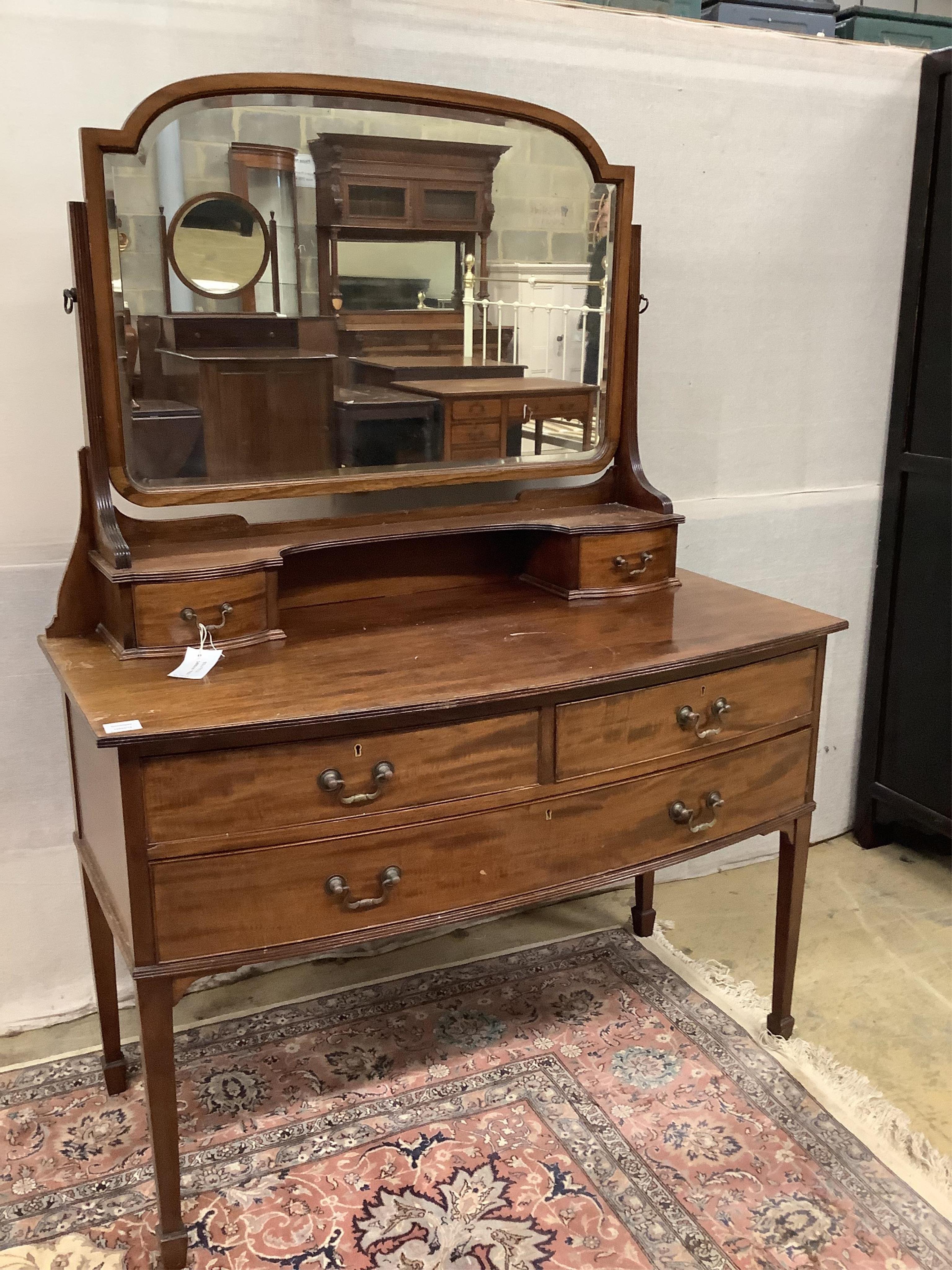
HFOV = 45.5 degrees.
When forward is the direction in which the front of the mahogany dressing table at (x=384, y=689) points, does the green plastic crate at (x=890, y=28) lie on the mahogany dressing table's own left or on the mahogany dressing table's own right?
on the mahogany dressing table's own left

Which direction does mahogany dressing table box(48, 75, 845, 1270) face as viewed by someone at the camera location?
facing the viewer and to the right of the viewer

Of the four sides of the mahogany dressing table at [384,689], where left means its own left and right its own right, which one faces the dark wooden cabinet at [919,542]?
left
